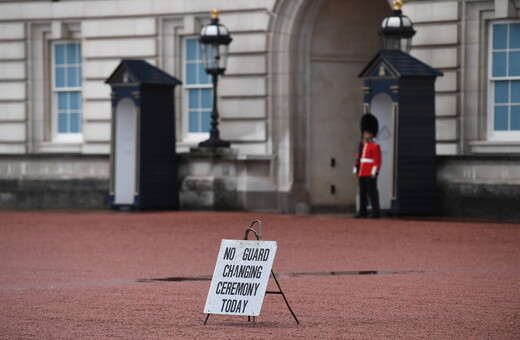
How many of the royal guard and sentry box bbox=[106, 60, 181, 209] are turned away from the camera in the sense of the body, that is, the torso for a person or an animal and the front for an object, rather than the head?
0

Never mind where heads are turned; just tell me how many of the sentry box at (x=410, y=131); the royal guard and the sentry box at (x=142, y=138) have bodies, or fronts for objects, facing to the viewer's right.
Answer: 0

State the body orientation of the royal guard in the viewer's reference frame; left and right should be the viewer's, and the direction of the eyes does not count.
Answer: facing the viewer and to the left of the viewer

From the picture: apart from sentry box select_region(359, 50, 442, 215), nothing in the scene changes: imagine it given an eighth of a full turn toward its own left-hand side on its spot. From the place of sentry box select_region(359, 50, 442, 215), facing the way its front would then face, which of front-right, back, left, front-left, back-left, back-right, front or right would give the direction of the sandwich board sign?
front

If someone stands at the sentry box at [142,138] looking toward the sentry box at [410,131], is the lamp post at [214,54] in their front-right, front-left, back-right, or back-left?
front-left

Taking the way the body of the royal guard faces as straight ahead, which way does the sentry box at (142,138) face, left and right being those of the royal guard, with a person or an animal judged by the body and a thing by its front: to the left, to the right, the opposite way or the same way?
the same way

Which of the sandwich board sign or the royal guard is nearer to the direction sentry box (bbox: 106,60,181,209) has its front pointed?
the sandwich board sign

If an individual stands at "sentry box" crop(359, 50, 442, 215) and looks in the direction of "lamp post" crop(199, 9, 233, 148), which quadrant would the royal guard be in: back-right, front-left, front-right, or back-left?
front-left

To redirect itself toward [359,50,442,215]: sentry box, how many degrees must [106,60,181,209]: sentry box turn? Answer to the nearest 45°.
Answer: approximately 90° to its left

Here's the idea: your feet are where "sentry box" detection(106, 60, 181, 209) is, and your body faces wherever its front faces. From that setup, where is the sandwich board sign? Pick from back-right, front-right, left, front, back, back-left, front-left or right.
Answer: front-left

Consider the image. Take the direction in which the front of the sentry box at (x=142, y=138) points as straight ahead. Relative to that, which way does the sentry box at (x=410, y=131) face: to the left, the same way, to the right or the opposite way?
the same way

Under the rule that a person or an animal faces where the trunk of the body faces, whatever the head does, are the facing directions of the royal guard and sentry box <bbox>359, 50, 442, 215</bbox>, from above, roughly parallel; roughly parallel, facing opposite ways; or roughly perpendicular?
roughly parallel
